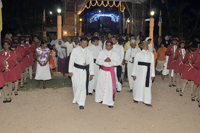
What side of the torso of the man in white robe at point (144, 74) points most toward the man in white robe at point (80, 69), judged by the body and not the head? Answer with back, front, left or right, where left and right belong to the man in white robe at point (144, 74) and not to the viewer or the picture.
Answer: right

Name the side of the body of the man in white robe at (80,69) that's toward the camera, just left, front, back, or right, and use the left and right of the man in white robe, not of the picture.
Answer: front

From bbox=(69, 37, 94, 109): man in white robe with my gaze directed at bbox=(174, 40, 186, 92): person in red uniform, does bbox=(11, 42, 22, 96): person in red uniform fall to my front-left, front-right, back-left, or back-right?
back-left

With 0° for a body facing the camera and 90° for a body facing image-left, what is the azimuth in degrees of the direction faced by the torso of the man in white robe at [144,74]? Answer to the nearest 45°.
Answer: approximately 0°

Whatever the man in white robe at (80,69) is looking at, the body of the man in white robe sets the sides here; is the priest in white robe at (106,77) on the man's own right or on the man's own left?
on the man's own left

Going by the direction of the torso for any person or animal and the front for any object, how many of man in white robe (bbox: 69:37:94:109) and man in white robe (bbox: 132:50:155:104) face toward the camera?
2

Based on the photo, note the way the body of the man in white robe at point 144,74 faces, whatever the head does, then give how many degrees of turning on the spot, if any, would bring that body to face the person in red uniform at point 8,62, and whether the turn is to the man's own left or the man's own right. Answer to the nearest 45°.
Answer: approximately 90° to the man's own right

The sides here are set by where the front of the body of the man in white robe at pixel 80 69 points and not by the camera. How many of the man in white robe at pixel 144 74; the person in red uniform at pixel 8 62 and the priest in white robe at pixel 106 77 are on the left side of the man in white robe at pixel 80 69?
2

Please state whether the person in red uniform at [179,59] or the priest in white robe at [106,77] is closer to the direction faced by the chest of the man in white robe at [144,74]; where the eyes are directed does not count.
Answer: the priest in white robe

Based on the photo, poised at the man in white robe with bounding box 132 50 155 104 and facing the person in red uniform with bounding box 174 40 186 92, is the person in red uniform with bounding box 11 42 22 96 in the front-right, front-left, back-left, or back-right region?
back-left

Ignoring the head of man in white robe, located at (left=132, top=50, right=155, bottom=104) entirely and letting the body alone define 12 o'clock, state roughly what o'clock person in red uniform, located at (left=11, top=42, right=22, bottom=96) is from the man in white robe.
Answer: The person in red uniform is roughly at 3 o'clock from the man in white robe.

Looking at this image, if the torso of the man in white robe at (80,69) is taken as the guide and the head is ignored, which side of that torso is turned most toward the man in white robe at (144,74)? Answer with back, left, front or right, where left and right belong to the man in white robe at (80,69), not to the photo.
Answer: left

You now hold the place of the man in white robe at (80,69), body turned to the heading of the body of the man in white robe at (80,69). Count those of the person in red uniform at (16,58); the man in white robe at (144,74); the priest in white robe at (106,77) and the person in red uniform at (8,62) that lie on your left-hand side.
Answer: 2

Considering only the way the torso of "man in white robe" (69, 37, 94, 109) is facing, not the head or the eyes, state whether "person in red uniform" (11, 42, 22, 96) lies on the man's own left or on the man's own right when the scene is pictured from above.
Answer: on the man's own right

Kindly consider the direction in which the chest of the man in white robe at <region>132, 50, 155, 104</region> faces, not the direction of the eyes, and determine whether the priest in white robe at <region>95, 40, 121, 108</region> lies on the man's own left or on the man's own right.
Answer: on the man's own right

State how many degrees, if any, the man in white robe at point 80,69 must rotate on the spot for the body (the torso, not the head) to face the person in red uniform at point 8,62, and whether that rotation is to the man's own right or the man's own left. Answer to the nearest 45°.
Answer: approximately 90° to the man's own right
